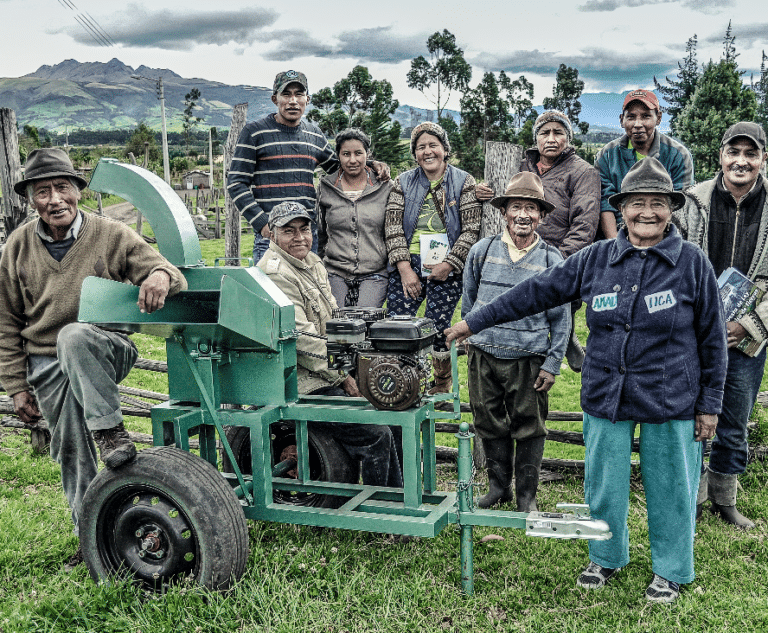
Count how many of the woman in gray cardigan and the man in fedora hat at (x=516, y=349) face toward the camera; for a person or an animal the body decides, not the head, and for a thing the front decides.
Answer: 2

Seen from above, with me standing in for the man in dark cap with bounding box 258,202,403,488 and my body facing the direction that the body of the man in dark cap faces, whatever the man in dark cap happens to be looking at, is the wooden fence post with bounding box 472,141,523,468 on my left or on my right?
on my left

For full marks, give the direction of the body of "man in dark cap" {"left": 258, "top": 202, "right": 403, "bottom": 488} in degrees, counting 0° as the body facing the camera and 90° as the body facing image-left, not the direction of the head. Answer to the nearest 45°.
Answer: approximately 315°

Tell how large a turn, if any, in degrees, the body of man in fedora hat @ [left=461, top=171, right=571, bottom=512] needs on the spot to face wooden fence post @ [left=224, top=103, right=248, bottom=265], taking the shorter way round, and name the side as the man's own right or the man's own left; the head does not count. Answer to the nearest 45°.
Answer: approximately 135° to the man's own right

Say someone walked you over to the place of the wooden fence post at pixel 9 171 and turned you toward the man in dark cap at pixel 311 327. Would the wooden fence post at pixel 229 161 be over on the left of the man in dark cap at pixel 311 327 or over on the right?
left

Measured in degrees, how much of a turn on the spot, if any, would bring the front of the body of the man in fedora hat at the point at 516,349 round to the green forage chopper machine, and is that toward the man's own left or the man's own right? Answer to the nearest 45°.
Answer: approximately 45° to the man's own right

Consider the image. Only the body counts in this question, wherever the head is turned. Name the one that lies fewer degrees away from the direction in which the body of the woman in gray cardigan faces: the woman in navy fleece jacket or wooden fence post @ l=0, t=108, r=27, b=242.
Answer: the woman in navy fleece jacket

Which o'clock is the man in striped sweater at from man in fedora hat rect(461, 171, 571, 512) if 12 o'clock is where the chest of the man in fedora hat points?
The man in striped sweater is roughly at 4 o'clock from the man in fedora hat.

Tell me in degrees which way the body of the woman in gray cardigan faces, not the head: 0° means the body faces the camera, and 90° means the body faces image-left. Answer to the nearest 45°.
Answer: approximately 0°
